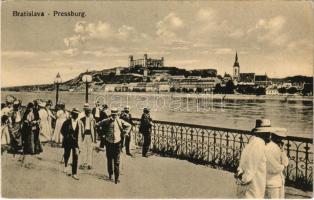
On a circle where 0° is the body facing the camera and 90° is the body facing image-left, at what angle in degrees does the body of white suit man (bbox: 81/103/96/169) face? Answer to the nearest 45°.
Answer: approximately 0°

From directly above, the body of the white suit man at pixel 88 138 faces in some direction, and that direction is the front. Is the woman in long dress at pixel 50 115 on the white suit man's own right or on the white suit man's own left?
on the white suit man's own right

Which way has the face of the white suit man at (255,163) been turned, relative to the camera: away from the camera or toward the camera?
away from the camera

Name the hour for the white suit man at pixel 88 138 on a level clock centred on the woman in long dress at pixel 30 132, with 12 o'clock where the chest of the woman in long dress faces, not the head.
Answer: The white suit man is roughly at 10 o'clock from the woman in long dress.

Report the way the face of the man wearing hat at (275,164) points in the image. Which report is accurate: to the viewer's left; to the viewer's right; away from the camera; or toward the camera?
away from the camera

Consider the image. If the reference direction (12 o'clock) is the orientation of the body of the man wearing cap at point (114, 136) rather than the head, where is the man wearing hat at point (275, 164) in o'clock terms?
the man wearing hat at point (275, 164) is roughly at 10 o'clock from the man wearing cap at point (114, 136).

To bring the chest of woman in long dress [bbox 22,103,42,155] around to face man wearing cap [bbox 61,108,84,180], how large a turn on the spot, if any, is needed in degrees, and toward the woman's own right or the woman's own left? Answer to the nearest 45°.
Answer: approximately 45° to the woman's own left

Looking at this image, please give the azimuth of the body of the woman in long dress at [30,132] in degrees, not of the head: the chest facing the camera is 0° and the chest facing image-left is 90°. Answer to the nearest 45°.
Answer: approximately 0°
